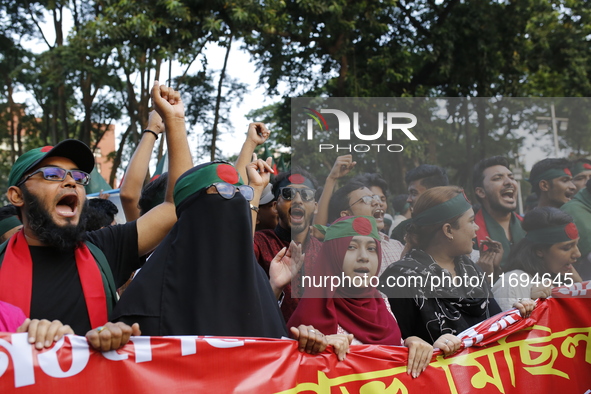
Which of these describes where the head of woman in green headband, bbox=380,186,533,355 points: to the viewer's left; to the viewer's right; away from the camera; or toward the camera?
to the viewer's right

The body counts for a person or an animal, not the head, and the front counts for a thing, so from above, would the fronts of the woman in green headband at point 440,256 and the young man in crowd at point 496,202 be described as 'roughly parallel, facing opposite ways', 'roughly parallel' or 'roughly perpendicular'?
roughly parallel

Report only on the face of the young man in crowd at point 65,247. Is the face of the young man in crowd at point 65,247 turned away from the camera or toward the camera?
toward the camera

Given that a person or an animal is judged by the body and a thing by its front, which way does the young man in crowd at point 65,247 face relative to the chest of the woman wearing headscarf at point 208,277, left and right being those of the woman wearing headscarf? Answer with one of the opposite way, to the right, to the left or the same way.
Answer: the same way

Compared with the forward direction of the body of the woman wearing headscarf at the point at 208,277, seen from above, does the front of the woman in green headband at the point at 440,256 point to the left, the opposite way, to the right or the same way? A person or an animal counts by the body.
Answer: the same way

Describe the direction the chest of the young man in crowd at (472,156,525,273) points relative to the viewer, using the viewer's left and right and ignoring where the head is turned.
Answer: facing the viewer and to the right of the viewer

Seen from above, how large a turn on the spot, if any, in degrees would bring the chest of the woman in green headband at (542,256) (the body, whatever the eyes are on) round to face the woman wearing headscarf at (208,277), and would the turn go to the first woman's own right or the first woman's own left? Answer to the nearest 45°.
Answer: approximately 135° to the first woman's own right
